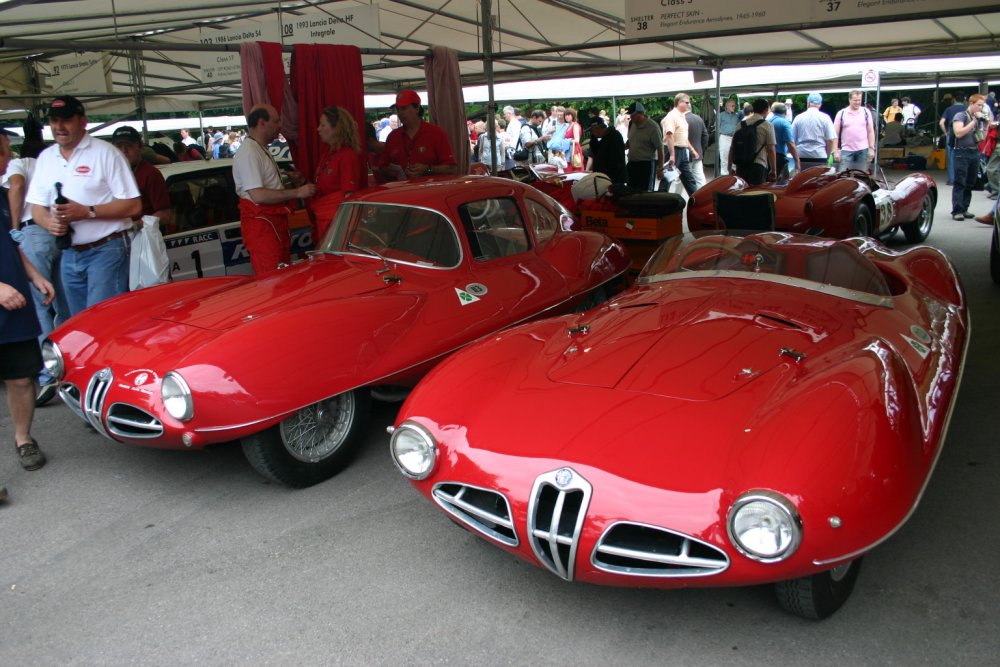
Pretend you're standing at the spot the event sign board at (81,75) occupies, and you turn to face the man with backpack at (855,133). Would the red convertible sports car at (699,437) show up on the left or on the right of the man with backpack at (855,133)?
right

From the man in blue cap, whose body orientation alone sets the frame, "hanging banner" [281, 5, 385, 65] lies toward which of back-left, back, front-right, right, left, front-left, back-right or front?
back-left

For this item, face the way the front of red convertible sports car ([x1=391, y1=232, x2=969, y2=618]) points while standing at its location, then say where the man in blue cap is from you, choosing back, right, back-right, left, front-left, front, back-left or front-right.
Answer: back-right

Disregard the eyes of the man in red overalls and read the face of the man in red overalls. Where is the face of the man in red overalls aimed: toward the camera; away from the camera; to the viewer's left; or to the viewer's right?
to the viewer's right

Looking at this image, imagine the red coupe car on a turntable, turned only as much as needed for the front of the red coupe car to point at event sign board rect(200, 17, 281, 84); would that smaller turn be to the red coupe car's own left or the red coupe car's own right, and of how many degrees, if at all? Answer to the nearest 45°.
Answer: approximately 135° to the red coupe car's own right

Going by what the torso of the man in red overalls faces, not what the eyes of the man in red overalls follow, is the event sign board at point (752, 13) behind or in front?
in front

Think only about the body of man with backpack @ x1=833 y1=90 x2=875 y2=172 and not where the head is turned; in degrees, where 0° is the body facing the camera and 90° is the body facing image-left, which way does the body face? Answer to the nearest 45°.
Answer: approximately 0°

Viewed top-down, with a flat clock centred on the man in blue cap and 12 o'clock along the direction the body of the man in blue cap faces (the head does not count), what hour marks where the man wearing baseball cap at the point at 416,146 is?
The man wearing baseball cap is roughly at 7 o'clock from the man in blue cap.

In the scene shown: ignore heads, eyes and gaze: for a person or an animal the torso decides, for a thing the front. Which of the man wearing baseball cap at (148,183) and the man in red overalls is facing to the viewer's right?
the man in red overalls

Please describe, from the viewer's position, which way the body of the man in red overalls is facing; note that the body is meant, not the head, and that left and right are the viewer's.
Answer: facing to the right of the viewer

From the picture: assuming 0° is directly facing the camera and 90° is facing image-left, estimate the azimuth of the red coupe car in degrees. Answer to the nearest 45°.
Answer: approximately 45°

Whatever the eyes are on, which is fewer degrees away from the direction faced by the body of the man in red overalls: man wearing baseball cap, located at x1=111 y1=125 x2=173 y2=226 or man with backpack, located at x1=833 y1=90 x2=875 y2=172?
the man with backpack

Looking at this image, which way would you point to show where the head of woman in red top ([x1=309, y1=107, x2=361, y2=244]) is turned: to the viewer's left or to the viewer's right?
to the viewer's left

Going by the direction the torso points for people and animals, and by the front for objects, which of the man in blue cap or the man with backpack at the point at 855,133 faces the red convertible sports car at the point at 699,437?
the man with backpack
